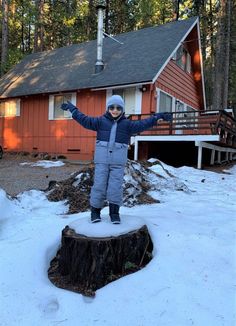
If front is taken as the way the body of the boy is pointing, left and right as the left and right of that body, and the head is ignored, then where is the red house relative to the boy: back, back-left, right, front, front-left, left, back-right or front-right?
back

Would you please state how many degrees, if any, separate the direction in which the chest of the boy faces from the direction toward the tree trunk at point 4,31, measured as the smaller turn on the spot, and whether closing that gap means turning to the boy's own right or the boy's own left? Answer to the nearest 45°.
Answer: approximately 180°

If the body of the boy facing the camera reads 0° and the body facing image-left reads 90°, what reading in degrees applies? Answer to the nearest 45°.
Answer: approximately 0°

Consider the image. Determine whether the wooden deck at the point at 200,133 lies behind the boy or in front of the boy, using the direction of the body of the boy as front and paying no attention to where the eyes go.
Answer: behind

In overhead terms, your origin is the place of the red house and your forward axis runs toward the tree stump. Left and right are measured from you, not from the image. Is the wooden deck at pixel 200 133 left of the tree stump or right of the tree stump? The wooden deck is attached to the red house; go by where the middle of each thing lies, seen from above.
left

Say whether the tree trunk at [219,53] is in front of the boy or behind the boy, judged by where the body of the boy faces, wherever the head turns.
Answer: behind
